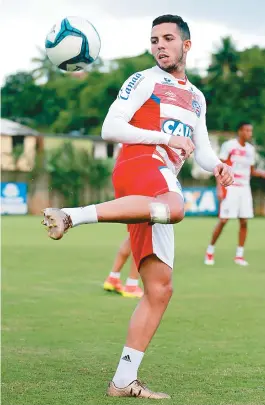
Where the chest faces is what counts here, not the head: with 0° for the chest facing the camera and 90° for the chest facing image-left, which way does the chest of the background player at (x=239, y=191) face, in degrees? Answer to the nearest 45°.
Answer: approximately 315°

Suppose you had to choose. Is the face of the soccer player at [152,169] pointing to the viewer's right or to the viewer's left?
to the viewer's left

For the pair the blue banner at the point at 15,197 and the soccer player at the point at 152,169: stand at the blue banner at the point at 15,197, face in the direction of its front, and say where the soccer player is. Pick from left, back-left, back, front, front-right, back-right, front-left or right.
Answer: front

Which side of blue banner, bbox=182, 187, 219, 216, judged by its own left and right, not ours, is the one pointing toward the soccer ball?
front

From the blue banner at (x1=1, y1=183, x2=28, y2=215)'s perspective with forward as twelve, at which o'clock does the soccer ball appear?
The soccer ball is roughly at 12 o'clock from the blue banner.

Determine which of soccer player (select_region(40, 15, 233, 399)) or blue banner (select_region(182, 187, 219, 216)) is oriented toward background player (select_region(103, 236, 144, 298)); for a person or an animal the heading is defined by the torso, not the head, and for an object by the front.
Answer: the blue banner

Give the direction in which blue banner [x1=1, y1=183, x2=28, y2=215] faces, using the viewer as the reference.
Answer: facing the viewer

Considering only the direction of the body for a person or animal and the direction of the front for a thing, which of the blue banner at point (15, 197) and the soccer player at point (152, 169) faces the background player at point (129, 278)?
the blue banner

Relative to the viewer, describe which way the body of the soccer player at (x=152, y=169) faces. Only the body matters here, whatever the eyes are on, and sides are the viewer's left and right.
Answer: facing the viewer and to the right of the viewer

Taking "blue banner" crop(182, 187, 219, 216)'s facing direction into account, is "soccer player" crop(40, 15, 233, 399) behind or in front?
in front

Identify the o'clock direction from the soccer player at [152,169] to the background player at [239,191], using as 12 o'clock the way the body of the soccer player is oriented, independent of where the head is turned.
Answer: The background player is roughly at 8 o'clock from the soccer player.

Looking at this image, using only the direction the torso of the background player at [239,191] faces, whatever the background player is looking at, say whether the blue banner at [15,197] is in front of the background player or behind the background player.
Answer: behind
